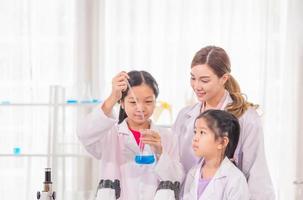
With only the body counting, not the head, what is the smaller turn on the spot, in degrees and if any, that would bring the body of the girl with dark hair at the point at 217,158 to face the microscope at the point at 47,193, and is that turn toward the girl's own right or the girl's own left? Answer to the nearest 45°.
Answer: approximately 45° to the girl's own right

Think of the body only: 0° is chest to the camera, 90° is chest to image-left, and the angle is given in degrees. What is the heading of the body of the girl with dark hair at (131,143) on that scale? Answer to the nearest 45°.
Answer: approximately 0°
